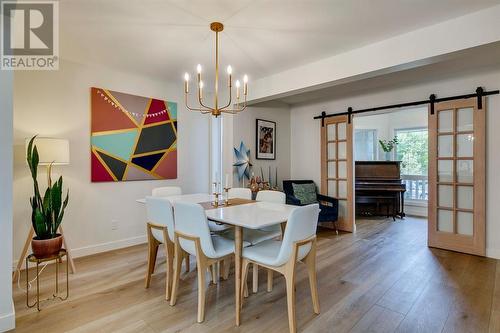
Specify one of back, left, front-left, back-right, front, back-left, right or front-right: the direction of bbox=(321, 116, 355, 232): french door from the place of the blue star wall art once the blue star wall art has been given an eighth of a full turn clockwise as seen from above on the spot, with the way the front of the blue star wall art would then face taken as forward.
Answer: left

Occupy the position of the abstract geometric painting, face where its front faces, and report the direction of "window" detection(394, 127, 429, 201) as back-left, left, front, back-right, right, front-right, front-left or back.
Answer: front-left

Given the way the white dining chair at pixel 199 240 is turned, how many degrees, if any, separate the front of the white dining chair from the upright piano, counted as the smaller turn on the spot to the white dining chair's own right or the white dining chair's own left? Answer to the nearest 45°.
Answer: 0° — it already faces it

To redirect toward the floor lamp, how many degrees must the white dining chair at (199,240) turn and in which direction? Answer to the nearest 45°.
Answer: approximately 90° to its left

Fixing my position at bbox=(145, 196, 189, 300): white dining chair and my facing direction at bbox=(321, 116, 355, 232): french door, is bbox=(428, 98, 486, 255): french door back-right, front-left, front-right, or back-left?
front-right

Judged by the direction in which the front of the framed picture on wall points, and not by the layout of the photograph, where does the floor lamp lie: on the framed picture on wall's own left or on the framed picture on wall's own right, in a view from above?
on the framed picture on wall's own right

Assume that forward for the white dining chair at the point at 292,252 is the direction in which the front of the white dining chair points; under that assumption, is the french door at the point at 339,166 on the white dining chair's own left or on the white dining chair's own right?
on the white dining chair's own right

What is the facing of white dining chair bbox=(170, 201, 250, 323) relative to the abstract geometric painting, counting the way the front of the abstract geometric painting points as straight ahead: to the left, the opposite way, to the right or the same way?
to the left

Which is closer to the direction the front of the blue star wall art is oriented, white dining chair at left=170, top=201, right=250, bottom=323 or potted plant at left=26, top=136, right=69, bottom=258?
the white dining chair

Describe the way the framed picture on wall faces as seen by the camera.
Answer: facing the viewer and to the right of the viewer

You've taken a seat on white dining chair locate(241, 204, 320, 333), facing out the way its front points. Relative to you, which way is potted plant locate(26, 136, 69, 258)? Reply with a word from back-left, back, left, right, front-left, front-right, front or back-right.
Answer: front-left

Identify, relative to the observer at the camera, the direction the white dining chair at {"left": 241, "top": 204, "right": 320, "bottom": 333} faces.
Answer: facing away from the viewer and to the left of the viewer

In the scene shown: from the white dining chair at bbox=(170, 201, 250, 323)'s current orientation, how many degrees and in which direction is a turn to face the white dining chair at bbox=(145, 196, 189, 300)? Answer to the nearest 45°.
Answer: approximately 90° to its left

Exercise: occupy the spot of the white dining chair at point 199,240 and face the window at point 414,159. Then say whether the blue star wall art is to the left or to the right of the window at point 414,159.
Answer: left

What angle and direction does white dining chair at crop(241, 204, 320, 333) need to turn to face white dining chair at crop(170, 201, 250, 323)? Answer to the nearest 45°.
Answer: approximately 45° to its left

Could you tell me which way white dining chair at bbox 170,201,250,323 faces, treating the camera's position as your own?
facing away from the viewer and to the right of the viewer

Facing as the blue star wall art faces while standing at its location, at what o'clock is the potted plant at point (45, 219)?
The potted plant is roughly at 3 o'clock from the blue star wall art.

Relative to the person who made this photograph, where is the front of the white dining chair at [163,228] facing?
facing away from the viewer and to the right of the viewer
